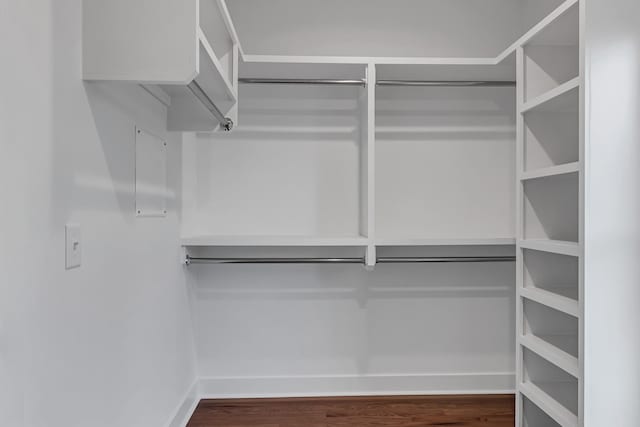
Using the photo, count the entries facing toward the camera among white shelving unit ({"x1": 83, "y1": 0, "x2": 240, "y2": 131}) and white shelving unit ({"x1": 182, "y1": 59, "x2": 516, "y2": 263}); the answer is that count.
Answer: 1

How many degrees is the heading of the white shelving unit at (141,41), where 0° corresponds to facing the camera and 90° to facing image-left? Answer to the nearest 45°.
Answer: approximately 270°

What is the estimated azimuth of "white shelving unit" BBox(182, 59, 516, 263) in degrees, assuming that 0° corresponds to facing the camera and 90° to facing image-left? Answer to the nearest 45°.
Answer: approximately 0°
